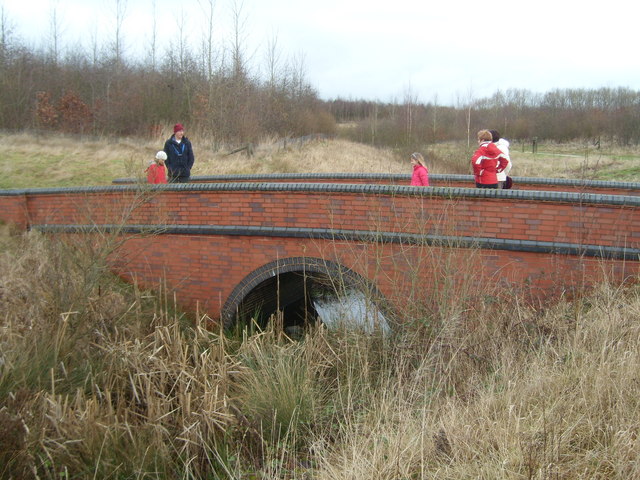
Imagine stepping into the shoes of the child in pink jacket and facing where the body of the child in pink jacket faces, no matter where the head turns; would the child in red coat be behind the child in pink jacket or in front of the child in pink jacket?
in front

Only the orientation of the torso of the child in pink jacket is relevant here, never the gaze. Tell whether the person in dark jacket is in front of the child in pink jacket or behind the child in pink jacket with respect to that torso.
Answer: in front
